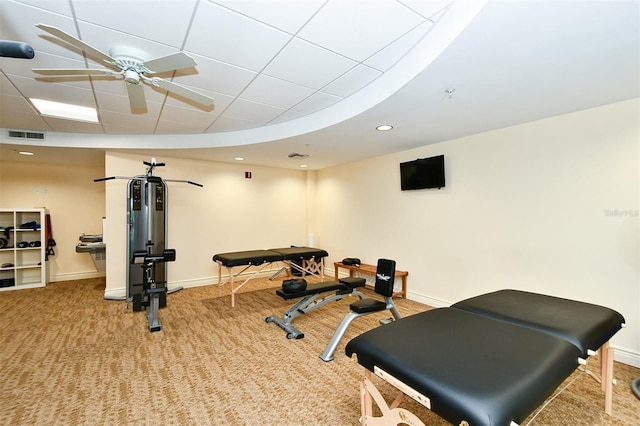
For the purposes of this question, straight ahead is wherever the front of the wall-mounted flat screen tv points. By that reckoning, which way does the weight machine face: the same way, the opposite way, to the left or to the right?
to the left

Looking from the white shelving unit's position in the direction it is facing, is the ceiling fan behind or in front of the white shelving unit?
in front

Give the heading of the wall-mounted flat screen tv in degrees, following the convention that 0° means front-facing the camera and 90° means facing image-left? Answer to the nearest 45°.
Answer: approximately 45°

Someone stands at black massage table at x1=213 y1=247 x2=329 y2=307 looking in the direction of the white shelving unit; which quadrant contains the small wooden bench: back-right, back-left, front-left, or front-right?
back-right

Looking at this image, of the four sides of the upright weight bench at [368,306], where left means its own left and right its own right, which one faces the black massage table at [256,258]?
right

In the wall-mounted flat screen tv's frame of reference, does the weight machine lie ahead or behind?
ahead

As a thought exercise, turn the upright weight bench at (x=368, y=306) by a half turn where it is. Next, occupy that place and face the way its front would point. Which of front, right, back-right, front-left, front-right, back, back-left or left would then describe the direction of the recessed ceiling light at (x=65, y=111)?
back-left

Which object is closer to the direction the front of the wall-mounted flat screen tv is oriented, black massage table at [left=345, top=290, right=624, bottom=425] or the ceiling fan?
the ceiling fan

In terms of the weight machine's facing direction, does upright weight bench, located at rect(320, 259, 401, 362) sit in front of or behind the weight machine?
in front

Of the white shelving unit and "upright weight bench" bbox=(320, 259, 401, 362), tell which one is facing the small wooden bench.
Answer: the white shelving unit

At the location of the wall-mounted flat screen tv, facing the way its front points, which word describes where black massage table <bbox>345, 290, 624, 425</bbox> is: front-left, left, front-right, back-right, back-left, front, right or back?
front-left

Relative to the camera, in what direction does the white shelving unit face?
facing the viewer and to the right of the viewer

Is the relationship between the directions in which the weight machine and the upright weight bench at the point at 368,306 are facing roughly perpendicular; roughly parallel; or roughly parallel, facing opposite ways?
roughly perpendicular

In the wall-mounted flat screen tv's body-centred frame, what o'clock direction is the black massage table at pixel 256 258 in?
The black massage table is roughly at 1 o'clock from the wall-mounted flat screen tv.

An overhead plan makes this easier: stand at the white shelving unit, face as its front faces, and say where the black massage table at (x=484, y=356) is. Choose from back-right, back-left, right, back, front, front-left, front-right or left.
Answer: front-left

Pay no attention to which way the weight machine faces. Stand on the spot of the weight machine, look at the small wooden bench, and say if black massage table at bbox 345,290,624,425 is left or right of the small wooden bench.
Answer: right

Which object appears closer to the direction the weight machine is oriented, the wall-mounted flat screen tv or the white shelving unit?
the wall-mounted flat screen tv

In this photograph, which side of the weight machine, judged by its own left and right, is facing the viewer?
front
